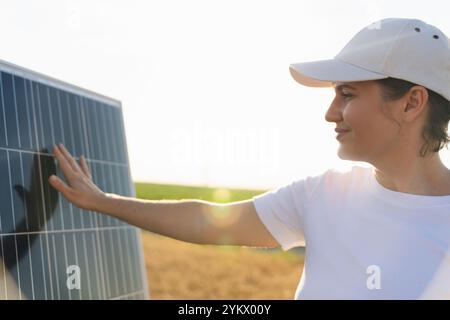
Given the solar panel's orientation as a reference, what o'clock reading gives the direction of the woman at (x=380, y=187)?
The woman is roughly at 12 o'clock from the solar panel.

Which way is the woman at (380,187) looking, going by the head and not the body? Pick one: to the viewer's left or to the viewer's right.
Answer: to the viewer's left

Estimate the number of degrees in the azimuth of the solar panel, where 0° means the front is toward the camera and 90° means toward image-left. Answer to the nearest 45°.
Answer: approximately 315°
